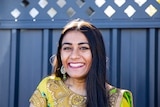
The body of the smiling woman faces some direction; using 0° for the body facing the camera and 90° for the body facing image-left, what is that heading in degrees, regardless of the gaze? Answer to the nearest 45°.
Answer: approximately 0°
